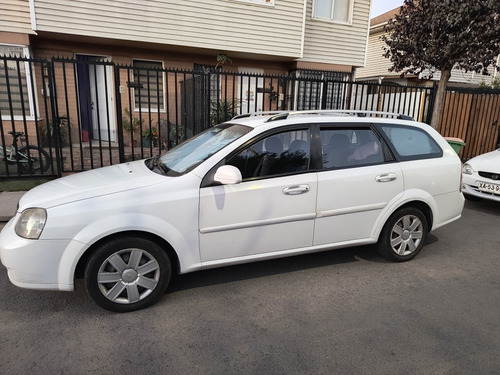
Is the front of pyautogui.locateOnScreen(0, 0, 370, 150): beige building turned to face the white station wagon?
yes

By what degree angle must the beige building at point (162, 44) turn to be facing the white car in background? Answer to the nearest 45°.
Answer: approximately 45° to its left

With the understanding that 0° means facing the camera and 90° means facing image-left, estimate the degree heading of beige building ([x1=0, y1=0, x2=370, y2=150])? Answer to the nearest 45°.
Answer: approximately 0°

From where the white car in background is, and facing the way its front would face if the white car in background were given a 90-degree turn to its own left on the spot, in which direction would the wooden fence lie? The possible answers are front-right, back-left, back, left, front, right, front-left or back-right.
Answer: back-left
